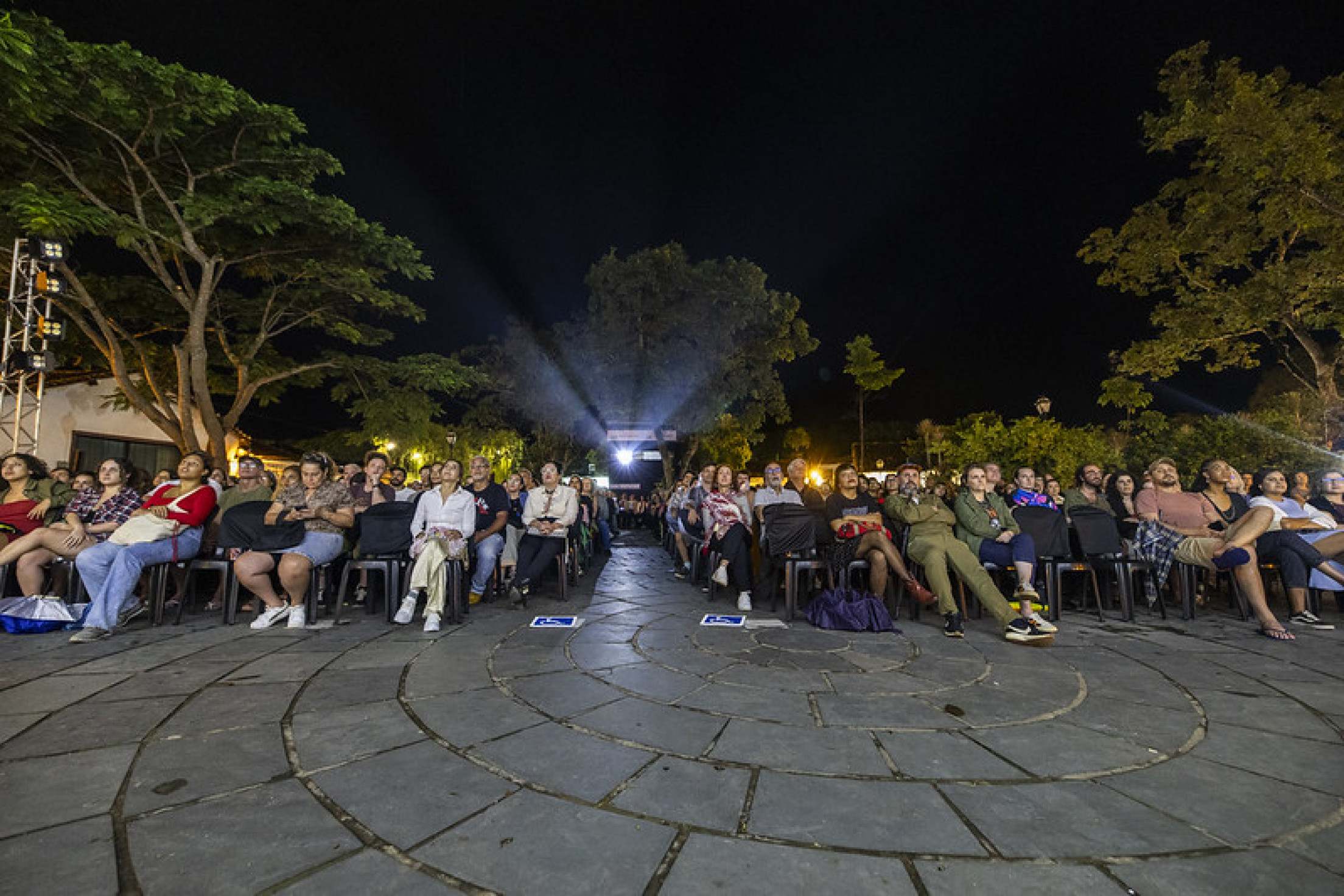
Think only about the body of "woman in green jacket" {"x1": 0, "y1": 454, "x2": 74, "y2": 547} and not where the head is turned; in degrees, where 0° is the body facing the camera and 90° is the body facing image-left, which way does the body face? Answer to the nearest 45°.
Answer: approximately 45°

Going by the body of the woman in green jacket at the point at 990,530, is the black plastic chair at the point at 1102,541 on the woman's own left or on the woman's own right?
on the woman's own left

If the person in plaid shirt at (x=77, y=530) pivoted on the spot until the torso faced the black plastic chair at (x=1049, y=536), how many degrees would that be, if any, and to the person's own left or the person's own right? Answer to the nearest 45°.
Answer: approximately 90° to the person's own left

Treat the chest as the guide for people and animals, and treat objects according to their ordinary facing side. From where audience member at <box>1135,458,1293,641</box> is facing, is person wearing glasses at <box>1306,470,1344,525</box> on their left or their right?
on their left

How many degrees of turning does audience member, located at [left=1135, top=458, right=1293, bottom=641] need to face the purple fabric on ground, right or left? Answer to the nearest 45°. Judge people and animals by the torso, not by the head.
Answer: approximately 90° to their right

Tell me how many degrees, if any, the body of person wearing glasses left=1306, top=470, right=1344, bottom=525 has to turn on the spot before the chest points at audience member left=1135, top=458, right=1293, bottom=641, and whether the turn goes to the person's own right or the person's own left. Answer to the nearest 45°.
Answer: approximately 90° to the person's own right

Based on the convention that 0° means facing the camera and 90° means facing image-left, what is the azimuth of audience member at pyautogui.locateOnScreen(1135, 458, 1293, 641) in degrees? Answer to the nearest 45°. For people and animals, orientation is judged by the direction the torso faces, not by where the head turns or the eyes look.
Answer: approximately 315°

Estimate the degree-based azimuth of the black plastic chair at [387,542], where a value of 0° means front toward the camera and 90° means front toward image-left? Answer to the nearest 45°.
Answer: approximately 45°
